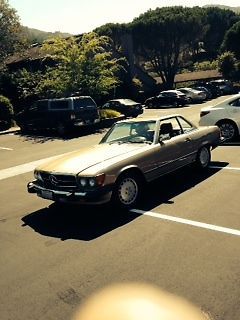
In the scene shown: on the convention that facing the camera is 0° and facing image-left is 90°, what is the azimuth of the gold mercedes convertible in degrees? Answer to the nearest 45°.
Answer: approximately 45°

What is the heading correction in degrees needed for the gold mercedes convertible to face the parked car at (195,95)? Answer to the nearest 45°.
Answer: approximately 135° to its right

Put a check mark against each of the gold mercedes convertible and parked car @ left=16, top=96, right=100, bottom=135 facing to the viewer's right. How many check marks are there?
0

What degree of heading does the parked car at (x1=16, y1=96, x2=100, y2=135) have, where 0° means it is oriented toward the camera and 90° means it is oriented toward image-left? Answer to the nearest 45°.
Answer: approximately 135°

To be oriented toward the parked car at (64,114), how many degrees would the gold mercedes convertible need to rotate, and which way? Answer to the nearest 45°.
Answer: approximately 135° to its right

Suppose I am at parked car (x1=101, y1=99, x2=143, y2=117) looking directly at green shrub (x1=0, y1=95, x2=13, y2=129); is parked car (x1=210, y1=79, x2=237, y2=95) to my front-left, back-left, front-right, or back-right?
back-right

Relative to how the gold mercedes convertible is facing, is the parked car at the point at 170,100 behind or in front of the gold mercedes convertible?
behind
